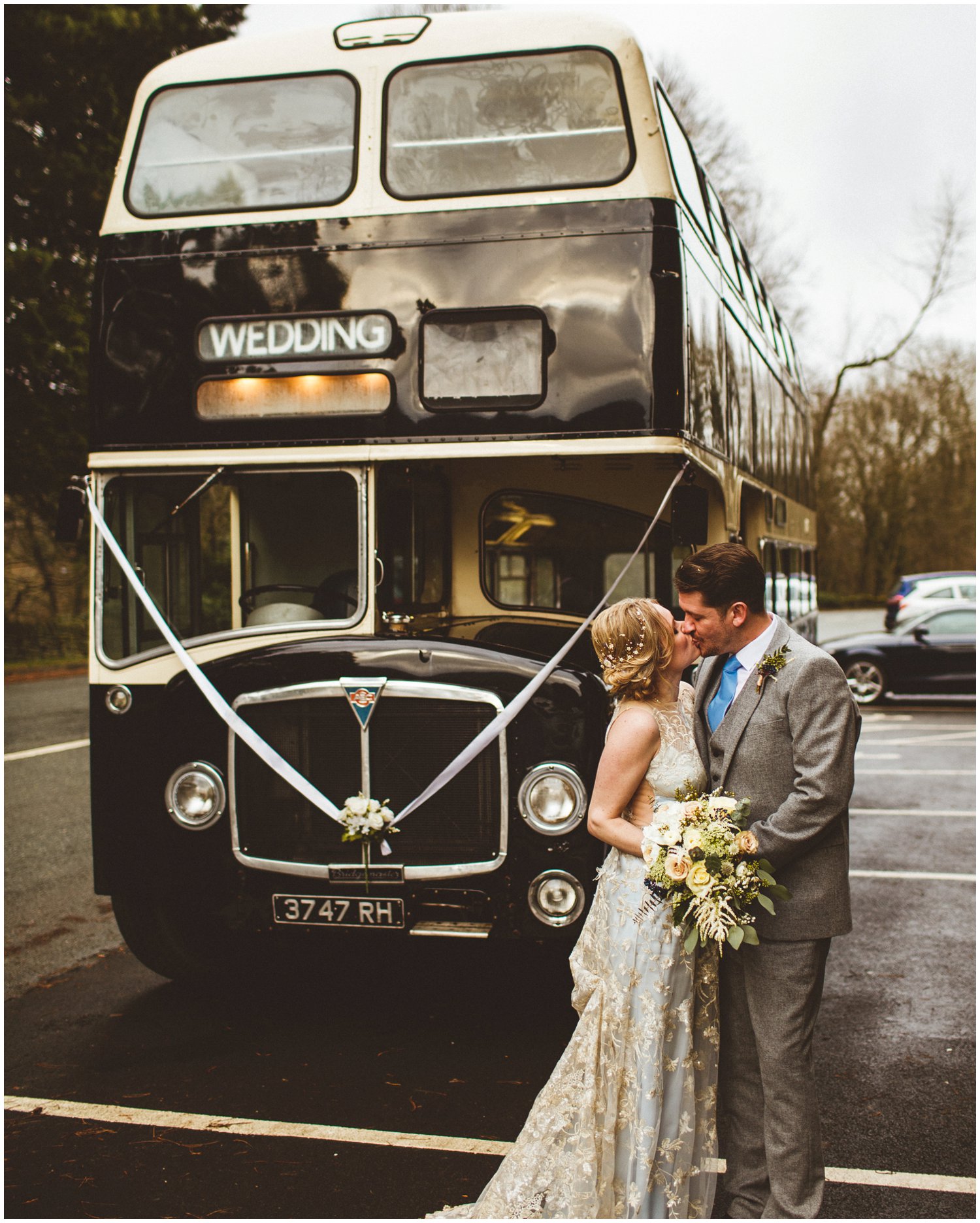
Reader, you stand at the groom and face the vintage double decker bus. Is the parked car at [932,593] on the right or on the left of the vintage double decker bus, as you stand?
right

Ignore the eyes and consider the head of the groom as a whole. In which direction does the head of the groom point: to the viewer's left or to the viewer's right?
to the viewer's left

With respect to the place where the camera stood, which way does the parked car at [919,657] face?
facing to the left of the viewer

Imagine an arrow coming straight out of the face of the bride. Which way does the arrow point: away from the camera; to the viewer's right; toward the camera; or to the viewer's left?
to the viewer's right

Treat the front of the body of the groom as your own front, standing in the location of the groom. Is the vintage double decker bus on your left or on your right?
on your right

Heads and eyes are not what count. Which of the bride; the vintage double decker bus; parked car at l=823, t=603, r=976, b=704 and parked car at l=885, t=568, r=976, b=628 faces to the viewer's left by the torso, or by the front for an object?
parked car at l=823, t=603, r=976, b=704

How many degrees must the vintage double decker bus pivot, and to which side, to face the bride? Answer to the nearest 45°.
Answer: approximately 45° to its left

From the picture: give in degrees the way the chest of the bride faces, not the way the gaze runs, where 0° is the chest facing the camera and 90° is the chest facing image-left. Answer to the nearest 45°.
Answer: approximately 270°

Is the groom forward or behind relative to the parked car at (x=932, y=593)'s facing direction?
behind
